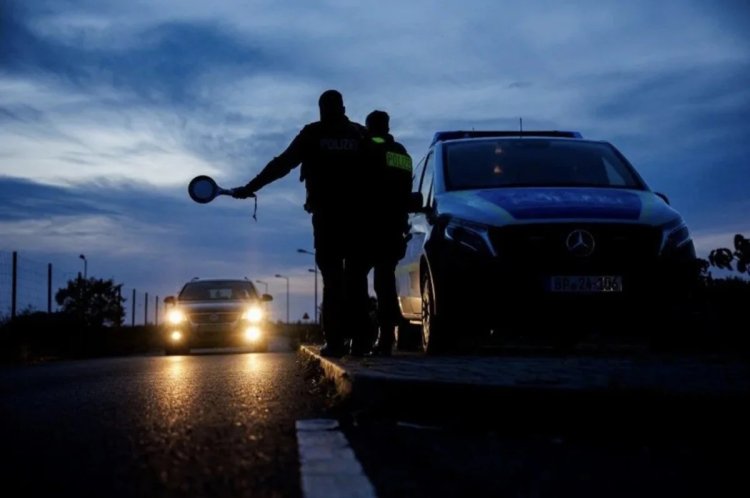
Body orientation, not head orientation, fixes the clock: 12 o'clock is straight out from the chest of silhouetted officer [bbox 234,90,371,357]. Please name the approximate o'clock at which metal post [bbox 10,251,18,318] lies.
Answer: The metal post is roughly at 11 o'clock from the silhouetted officer.

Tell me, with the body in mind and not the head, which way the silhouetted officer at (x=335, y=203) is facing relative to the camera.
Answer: away from the camera

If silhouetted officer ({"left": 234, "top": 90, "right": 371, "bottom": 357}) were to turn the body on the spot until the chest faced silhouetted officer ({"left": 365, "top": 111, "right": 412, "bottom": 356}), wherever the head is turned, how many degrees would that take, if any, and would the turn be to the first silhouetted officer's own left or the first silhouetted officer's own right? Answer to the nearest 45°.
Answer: approximately 45° to the first silhouetted officer's own right

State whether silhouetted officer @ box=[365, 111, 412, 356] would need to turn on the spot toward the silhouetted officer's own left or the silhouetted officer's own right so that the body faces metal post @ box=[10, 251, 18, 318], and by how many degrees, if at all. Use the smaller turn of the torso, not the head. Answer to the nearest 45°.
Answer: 0° — they already face it

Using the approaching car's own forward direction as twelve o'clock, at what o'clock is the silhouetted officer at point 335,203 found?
The silhouetted officer is roughly at 12 o'clock from the approaching car.

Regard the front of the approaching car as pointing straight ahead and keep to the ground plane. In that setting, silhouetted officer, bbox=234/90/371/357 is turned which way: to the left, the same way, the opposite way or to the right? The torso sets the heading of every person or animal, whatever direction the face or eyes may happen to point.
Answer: the opposite way

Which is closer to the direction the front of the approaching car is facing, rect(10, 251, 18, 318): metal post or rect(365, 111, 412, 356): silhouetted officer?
the silhouetted officer

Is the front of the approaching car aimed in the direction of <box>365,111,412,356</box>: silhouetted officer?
yes

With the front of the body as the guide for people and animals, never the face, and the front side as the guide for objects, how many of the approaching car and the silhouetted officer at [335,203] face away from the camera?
1

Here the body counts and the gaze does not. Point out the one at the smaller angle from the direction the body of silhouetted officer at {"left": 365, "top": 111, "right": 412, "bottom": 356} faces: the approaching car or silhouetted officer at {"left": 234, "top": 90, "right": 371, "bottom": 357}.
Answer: the approaching car

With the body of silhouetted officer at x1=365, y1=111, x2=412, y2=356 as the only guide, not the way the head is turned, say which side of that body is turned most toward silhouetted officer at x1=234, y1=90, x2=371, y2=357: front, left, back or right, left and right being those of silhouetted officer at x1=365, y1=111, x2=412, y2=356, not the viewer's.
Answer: left

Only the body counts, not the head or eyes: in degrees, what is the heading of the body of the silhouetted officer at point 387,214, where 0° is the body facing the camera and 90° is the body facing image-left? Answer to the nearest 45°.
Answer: approximately 135°
